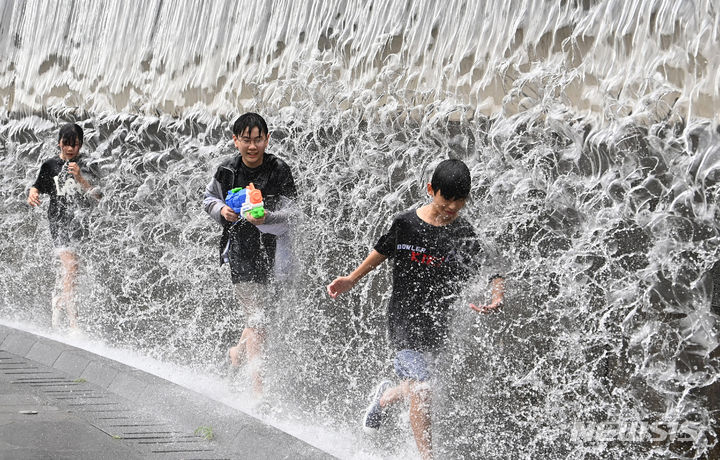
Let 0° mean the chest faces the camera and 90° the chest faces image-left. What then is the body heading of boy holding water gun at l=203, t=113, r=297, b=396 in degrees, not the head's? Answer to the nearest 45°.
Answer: approximately 0°

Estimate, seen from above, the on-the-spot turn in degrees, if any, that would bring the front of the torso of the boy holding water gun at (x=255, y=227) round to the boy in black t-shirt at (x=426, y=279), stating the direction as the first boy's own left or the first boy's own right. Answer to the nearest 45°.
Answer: approximately 45° to the first boy's own left

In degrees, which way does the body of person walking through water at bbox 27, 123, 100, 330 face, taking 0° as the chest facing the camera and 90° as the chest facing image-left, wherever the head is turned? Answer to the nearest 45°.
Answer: approximately 0°

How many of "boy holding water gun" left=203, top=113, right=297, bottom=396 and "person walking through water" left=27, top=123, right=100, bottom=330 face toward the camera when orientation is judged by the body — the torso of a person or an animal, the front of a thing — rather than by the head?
2

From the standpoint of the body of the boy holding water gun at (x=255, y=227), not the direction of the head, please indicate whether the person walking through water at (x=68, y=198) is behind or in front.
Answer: behind

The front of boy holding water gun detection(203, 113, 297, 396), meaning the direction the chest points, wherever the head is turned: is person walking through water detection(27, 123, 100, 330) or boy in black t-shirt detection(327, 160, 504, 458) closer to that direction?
the boy in black t-shirt
